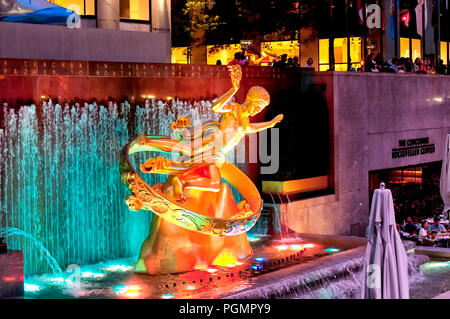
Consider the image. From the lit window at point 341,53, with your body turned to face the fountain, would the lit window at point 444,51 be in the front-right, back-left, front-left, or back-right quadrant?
back-left

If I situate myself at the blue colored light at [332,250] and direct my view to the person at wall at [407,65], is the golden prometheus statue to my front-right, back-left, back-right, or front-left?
back-left

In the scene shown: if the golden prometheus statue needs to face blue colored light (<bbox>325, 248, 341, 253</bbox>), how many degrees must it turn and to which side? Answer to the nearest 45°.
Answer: approximately 90° to its left

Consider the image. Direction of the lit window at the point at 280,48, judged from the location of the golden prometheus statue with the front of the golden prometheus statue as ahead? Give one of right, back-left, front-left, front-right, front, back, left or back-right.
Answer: back-left

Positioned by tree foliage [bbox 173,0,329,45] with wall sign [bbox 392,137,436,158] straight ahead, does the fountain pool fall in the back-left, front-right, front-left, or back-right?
front-right

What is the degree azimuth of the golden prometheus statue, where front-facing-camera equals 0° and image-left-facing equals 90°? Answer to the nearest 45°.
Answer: approximately 315°

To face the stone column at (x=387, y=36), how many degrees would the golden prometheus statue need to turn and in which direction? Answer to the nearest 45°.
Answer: approximately 135° to its left

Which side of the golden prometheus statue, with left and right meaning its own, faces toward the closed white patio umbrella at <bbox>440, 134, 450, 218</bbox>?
left

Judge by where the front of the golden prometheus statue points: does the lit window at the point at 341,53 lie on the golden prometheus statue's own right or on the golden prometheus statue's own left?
on the golden prometheus statue's own left

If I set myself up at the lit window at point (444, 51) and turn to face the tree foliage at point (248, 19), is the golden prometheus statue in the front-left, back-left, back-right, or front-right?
front-left

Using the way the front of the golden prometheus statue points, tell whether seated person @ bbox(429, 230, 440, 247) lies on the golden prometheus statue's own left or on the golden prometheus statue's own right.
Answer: on the golden prometheus statue's own left

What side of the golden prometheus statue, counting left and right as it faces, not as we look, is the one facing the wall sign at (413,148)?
left

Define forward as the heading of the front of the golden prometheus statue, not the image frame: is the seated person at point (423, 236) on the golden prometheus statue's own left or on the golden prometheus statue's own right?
on the golden prometheus statue's own left
